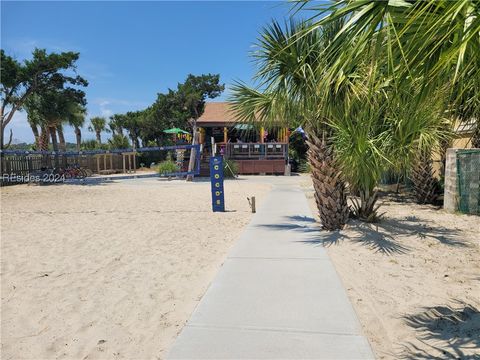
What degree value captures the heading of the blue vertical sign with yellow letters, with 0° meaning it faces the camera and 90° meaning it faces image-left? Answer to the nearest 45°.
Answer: approximately 0°

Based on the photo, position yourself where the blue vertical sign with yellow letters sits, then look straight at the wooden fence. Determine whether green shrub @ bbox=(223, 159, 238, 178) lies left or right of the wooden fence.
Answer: right

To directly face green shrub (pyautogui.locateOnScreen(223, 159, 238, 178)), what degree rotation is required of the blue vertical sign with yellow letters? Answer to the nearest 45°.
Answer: approximately 180°

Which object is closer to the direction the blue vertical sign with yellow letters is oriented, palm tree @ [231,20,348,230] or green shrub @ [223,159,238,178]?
the palm tree

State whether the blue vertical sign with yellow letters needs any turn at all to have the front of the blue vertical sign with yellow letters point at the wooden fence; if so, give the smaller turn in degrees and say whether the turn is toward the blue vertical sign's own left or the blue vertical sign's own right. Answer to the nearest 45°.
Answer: approximately 135° to the blue vertical sign's own right

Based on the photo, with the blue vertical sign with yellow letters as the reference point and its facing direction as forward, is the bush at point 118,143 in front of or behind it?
behind

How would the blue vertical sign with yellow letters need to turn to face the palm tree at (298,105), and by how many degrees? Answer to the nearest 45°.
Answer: approximately 45° to its left
